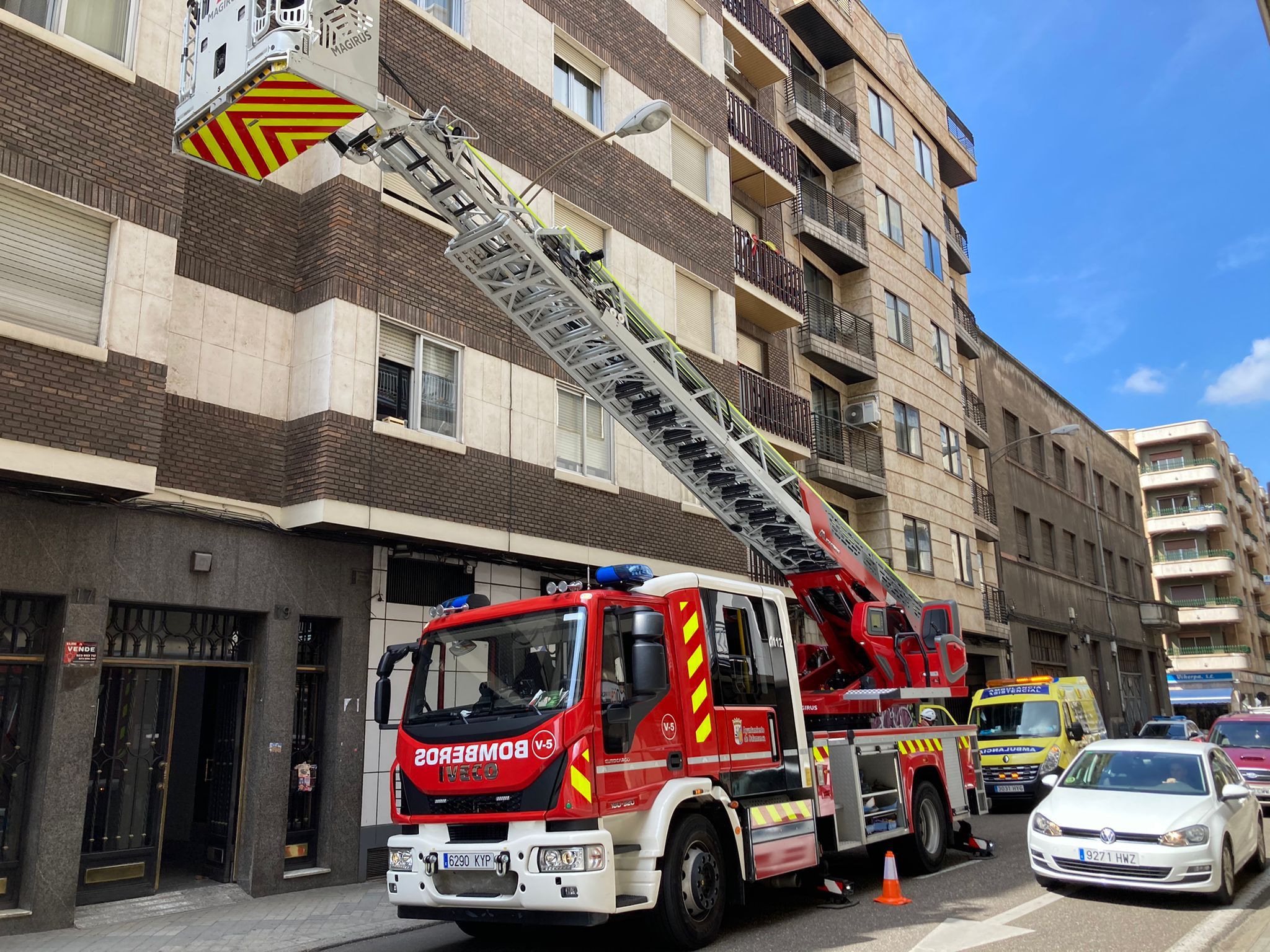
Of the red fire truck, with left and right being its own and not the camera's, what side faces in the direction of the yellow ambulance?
back

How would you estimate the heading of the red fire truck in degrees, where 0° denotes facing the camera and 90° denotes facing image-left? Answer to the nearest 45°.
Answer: approximately 45°

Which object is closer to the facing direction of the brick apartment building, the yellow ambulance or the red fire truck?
the red fire truck

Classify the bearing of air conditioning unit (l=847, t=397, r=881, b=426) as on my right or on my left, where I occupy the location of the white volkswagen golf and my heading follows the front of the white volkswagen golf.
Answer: on my right

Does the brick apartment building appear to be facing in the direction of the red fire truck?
yes

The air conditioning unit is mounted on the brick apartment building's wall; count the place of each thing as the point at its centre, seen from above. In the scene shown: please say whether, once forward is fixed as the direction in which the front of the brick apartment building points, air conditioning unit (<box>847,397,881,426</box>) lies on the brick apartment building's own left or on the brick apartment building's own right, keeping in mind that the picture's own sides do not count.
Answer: on the brick apartment building's own left

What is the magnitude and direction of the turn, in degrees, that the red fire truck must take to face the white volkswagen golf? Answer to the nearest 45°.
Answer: approximately 135° to its left

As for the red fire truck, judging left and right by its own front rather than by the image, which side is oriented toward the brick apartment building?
right
